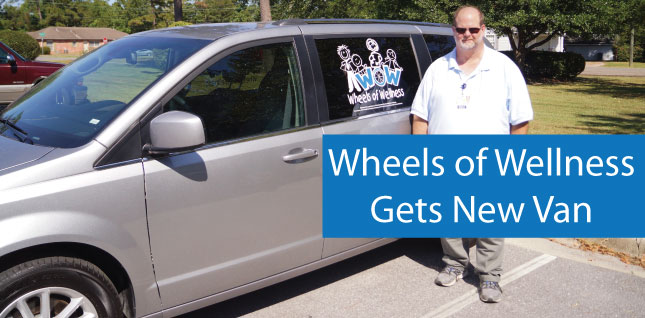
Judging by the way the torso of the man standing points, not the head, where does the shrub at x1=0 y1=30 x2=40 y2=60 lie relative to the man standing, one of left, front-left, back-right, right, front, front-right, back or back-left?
back-right

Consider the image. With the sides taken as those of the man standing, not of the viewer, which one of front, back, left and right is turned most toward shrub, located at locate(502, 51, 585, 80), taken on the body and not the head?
back

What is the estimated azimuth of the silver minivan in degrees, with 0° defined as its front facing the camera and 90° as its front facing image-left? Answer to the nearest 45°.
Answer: approximately 45°

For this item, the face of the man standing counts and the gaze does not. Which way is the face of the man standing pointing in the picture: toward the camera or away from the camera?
toward the camera

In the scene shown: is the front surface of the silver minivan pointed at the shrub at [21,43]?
no

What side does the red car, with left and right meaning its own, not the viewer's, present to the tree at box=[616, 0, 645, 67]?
front

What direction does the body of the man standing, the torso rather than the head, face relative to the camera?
toward the camera

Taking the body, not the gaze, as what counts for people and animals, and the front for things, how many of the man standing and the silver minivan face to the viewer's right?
0

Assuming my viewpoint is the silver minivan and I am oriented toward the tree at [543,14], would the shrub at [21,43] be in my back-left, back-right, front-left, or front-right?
front-left

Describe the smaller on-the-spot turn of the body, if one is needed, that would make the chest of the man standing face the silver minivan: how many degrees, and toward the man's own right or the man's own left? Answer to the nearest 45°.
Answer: approximately 45° to the man's own right

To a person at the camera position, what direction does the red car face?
facing to the right of the viewer

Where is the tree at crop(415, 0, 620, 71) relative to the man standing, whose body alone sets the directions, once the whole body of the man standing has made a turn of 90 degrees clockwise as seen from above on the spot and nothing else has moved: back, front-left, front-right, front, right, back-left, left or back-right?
right

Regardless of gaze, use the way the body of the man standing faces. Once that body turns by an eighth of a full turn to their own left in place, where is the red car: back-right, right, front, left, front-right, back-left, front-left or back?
back

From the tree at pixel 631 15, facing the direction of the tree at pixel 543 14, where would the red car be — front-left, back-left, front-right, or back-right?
front-left

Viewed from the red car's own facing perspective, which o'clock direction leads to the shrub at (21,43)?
The shrub is roughly at 9 o'clock from the red car.

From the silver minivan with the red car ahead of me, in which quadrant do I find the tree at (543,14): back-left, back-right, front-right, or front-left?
front-right

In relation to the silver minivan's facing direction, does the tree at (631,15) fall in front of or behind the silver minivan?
behind
